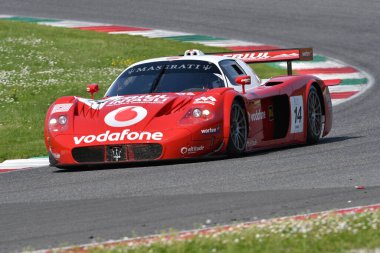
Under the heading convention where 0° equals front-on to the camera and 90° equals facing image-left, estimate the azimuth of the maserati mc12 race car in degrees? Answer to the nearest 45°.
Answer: approximately 45°
